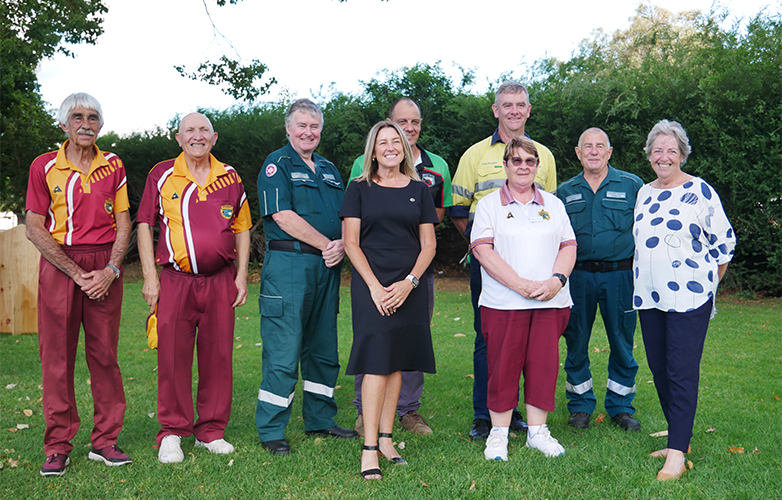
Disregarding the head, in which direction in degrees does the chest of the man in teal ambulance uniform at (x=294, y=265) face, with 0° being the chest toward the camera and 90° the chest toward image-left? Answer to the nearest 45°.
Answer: approximately 315°

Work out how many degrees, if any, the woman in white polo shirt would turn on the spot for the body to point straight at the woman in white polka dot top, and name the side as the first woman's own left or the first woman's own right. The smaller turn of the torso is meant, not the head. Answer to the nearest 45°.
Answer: approximately 90° to the first woman's own left

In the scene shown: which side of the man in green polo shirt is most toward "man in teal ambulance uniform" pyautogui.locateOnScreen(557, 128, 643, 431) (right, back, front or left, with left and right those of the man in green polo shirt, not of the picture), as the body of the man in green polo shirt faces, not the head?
left

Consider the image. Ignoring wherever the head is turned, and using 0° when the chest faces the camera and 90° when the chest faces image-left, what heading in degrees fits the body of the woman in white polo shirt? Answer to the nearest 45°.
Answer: approximately 0°

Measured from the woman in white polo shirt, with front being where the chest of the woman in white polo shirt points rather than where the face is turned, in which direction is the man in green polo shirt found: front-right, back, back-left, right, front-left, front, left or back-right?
back-right

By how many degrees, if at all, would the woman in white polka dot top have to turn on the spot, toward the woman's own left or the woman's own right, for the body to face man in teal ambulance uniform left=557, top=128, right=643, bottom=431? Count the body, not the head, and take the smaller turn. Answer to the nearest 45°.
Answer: approximately 90° to the woman's own right

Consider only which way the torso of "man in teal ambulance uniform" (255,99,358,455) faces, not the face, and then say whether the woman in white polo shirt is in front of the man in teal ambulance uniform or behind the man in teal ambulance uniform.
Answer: in front

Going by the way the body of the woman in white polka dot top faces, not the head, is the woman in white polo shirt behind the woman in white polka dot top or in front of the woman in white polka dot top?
in front

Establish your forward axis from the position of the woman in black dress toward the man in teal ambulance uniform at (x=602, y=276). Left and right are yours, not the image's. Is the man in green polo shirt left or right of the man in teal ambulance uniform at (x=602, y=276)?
left

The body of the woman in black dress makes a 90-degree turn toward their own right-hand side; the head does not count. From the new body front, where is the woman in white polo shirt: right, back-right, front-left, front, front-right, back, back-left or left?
back

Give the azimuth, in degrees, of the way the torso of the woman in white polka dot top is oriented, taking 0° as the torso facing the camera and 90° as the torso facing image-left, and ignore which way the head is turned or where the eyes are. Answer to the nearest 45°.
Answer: approximately 45°

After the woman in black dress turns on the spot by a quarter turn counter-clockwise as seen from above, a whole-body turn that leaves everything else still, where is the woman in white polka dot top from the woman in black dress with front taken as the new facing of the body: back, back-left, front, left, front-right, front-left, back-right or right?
front
